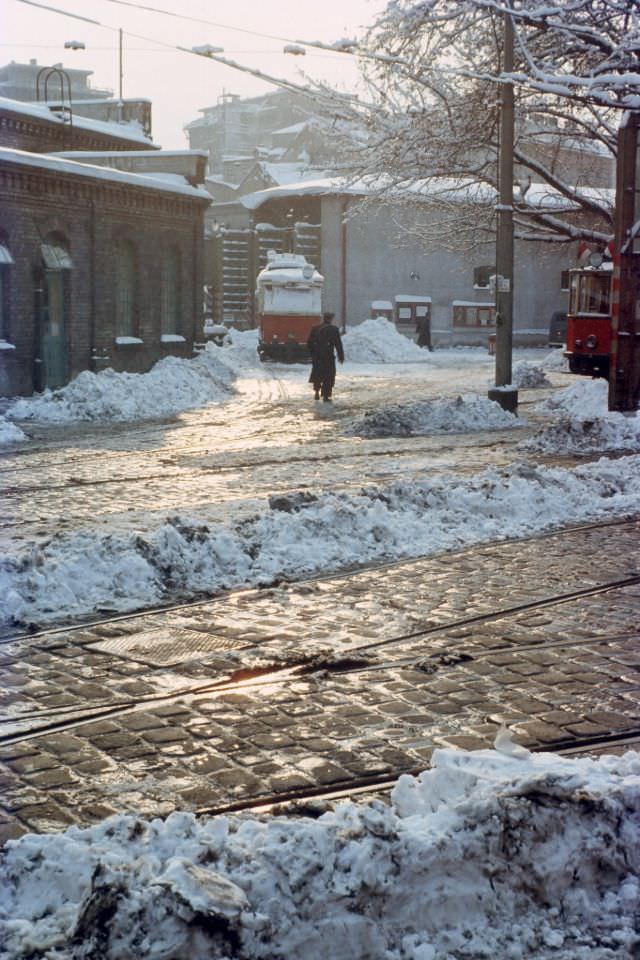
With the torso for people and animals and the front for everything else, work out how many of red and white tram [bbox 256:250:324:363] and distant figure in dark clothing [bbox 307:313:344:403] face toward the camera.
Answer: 1

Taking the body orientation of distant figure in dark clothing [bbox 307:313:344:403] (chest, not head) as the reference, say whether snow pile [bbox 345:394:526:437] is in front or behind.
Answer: behind

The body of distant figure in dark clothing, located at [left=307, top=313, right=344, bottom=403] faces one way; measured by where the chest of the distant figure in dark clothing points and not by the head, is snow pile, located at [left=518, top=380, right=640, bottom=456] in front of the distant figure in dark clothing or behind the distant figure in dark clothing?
behind

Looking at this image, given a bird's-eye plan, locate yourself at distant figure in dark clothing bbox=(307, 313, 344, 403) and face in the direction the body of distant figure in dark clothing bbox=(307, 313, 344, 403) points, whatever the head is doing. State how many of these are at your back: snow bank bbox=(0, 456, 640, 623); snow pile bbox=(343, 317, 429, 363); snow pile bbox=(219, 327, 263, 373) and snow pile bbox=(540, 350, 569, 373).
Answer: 1

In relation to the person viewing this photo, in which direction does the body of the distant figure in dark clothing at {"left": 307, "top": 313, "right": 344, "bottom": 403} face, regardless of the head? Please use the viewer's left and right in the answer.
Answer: facing away from the viewer

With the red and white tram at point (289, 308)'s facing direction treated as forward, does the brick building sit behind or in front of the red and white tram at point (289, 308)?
in front

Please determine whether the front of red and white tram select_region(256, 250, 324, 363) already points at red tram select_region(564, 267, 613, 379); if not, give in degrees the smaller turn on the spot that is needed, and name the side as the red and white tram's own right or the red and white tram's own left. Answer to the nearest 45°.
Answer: approximately 45° to the red and white tram's own left

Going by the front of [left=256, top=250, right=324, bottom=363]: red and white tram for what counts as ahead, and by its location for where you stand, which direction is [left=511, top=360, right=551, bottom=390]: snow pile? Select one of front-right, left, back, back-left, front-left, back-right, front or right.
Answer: front-left

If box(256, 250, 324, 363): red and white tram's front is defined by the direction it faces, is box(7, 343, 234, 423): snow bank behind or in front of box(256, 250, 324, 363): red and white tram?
in front

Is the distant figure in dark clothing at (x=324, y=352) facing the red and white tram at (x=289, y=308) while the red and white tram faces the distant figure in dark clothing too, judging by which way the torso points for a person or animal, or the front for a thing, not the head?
yes

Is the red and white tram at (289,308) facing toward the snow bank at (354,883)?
yes

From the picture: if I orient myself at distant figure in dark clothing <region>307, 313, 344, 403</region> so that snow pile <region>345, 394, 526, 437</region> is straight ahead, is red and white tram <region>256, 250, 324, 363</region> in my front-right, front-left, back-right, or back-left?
back-left

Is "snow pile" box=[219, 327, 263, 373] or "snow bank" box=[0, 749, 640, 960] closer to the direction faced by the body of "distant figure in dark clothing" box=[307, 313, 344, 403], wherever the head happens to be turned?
the snow pile

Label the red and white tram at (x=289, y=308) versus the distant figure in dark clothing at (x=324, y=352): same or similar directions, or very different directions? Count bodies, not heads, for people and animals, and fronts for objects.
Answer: very different directions

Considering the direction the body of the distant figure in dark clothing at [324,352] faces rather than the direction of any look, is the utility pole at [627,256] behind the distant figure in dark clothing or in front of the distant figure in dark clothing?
behind
